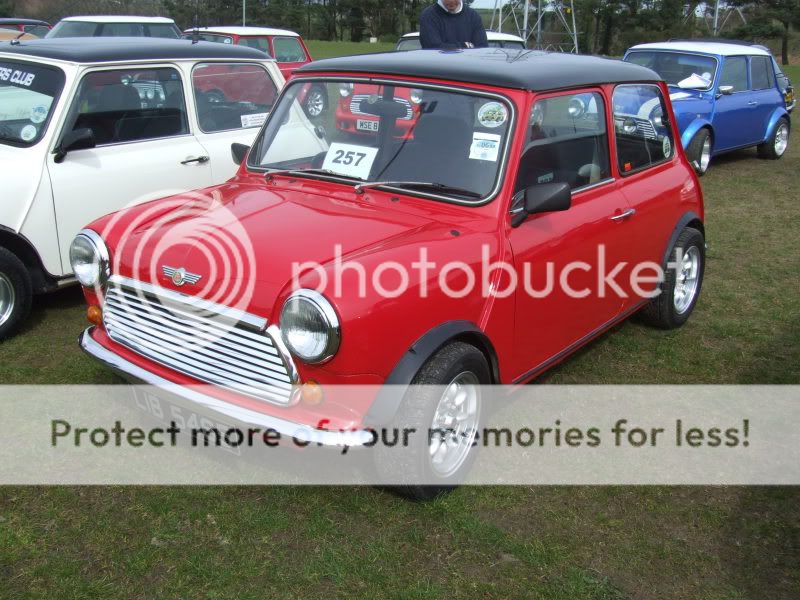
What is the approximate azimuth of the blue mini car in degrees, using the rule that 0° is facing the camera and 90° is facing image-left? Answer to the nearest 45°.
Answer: approximately 45°

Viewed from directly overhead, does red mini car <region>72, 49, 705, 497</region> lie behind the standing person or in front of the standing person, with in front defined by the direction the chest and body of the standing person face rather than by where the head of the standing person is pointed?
in front

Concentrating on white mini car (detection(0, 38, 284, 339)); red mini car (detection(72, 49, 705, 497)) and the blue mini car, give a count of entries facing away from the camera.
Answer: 0

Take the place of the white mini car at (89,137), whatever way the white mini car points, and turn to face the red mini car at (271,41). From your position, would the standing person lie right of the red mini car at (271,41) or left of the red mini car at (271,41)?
right

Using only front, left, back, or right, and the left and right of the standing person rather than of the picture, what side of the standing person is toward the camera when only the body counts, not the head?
front

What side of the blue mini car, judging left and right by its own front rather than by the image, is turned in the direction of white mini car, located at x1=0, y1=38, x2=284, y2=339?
front

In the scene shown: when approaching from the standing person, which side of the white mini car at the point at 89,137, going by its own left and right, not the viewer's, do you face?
back

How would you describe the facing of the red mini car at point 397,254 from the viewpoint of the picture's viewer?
facing the viewer and to the left of the viewer

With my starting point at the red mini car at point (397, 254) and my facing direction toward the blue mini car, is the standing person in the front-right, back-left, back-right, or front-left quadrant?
front-left

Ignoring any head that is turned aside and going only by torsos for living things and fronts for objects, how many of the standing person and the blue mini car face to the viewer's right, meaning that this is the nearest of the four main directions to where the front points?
0

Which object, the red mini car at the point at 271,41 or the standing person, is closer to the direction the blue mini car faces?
the standing person

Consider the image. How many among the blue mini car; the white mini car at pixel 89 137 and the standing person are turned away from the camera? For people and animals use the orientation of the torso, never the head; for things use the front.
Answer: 0

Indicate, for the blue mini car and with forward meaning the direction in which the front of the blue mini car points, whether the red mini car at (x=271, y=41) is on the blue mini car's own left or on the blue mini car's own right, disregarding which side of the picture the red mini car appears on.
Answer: on the blue mini car's own right
